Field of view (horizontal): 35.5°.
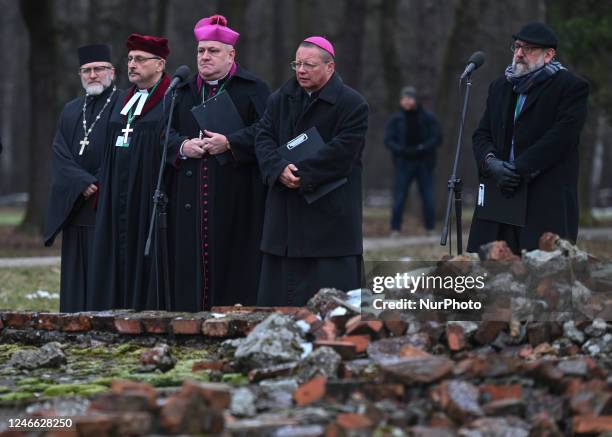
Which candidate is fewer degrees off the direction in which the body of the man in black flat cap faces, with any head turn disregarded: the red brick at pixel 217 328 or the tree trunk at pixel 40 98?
the red brick

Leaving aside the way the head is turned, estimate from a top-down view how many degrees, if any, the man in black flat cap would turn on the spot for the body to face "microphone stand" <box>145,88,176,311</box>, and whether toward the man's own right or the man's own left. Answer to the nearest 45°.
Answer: approximately 45° to the man's own right

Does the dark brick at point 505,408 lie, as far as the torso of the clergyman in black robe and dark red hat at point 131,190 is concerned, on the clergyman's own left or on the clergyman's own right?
on the clergyman's own left

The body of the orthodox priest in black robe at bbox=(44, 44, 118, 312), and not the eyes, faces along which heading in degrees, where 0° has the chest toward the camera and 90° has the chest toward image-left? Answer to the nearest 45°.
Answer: approximately 0°
